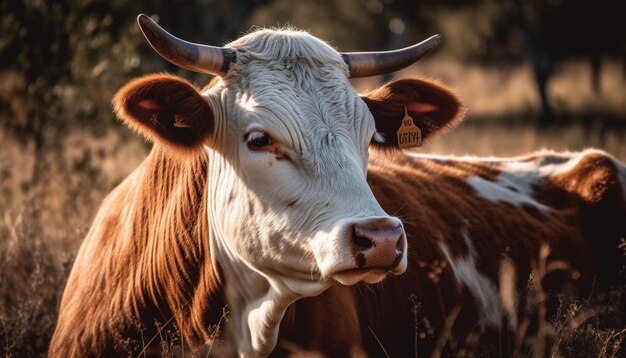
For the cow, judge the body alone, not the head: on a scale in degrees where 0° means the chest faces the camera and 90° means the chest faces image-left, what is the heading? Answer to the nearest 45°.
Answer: approximately 45°
